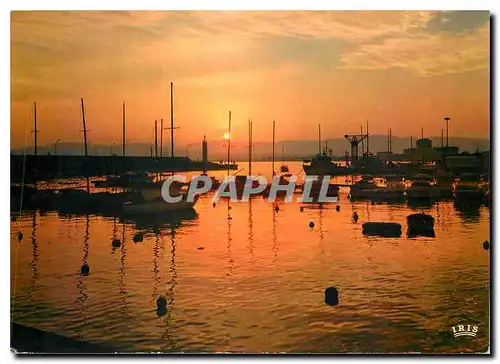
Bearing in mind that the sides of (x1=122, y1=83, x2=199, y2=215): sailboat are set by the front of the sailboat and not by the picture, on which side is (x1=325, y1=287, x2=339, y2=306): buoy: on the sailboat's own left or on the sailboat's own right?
on the sailboat's own right

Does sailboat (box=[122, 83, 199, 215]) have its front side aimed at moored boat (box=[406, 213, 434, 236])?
yes

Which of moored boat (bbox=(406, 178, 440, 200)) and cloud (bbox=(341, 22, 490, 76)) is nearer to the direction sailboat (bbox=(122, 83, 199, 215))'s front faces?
the moored boat

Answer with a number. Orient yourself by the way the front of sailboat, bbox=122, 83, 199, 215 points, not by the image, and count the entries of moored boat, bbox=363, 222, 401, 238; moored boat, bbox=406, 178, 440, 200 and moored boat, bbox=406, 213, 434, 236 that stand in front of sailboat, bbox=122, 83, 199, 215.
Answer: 3

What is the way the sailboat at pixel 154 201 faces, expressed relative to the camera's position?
facing to the right of the viewer

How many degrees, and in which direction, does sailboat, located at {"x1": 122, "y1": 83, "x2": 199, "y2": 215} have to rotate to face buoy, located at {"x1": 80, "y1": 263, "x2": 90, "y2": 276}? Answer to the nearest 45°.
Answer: approximately 135° to its right

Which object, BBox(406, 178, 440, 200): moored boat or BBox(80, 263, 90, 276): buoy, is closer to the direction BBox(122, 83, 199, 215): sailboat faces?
the moored boat
